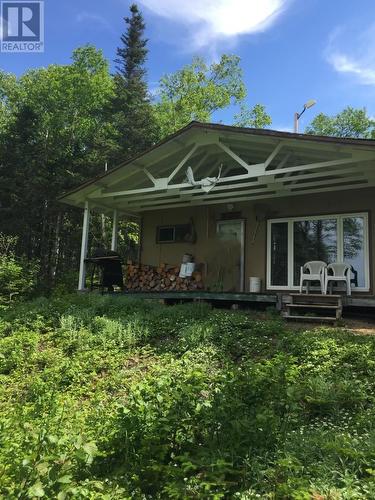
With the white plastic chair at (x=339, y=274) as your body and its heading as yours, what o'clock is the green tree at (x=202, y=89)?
The green tree is roughly at 5 o'clock from the white plastic chair.

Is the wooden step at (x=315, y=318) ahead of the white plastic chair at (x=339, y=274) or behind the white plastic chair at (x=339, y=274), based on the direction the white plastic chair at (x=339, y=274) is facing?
ahead

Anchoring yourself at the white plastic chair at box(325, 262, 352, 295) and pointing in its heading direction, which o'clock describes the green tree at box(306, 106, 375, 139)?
The green tree is roughly at 6 o'clock from the white plastic chair.

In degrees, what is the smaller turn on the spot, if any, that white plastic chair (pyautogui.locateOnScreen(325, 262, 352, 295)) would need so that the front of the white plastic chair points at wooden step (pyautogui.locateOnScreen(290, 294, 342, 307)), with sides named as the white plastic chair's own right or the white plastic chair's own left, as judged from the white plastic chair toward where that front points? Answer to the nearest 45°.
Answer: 0° — it already faces it

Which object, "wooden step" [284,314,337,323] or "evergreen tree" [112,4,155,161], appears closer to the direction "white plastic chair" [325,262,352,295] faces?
the wooden step

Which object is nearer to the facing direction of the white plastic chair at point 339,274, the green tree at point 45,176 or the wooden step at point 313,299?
the wooden step

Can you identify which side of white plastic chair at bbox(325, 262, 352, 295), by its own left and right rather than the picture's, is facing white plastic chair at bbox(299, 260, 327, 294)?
right

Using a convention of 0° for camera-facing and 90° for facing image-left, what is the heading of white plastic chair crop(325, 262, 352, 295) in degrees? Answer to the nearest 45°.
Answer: approximately 0°

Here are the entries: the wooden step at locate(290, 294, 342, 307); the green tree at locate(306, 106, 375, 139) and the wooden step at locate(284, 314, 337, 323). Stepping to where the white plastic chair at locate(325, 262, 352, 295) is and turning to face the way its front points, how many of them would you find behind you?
1

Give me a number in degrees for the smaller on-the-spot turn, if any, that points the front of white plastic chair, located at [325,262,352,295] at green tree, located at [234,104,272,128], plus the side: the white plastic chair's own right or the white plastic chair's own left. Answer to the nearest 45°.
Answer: approximately 180°

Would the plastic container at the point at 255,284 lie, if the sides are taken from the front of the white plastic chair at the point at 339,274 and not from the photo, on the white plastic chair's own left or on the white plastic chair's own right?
on the white plastic chair's own right

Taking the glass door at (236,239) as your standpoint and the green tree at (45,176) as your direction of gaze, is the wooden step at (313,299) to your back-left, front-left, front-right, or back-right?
back-left
